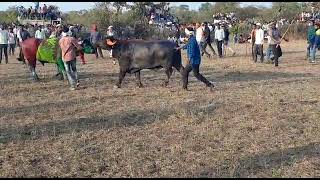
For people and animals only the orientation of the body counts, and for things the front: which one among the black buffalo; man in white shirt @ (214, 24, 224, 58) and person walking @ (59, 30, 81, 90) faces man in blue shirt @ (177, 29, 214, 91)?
the man in white shirt

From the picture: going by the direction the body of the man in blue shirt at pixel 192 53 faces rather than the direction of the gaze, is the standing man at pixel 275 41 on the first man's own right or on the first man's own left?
on the first man's own right

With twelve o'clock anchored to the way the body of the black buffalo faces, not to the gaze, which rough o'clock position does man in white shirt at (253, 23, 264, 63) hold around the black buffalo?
The man in white shirt is roughly at 4 o'clock from the black buffalo.

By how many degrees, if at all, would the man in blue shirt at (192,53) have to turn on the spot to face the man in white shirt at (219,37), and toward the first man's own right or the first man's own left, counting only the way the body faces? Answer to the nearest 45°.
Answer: approximately 90° to the first man's own right

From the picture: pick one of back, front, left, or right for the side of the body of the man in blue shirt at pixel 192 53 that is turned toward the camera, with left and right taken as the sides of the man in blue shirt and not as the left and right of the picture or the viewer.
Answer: left

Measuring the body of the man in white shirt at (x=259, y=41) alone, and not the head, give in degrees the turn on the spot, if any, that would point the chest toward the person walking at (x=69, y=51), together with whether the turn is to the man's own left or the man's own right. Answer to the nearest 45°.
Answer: approximately 45° to the man's own right

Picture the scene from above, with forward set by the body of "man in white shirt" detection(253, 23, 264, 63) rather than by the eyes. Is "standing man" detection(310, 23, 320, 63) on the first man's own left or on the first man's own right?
on the first man's own left

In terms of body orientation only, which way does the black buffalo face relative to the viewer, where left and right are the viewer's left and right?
facing to the left of the viewer

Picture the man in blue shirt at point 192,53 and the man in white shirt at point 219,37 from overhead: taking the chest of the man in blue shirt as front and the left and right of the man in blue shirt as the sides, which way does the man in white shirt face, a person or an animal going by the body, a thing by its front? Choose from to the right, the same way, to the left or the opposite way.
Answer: to the left

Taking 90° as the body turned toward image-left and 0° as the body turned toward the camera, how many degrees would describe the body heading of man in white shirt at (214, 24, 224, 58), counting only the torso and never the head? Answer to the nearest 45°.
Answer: approximately 0°
